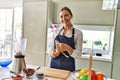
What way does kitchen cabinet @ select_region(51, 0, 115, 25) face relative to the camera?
toward the camera

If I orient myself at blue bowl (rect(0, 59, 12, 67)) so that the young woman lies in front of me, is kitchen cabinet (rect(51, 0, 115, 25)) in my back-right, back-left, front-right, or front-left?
front-left

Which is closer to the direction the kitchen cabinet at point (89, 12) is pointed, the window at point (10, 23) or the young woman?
the young woman

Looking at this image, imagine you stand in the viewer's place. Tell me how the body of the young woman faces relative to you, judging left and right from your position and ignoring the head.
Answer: facing the viewer and to the left of the viewer

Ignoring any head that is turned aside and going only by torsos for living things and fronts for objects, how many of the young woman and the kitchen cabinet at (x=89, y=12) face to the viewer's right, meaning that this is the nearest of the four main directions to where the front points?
0

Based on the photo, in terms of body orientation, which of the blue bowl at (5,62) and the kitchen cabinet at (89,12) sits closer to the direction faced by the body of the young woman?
the blue bowl

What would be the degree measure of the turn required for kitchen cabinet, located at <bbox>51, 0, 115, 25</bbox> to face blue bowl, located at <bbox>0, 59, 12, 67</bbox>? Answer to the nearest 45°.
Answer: approximately 45° to its right

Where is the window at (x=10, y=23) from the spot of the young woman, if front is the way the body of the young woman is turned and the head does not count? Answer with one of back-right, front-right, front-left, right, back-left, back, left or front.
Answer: right

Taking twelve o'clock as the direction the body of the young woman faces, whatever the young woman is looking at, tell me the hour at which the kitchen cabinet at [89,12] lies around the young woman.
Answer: The kitchen cabinet is roughly at 7 o'clock from the young woman.

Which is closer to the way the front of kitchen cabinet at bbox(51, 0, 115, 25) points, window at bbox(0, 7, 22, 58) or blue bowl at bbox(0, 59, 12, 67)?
the blue bowl

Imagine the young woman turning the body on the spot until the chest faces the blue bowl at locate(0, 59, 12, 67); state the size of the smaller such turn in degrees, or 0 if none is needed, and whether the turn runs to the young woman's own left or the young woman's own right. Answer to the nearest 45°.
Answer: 0° — they already face it

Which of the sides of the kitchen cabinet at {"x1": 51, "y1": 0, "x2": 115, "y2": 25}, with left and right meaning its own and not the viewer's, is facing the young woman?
front

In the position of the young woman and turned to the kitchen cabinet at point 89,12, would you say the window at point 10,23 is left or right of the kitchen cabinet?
left

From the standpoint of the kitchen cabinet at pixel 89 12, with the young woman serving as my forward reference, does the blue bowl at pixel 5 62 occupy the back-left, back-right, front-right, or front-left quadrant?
front-right

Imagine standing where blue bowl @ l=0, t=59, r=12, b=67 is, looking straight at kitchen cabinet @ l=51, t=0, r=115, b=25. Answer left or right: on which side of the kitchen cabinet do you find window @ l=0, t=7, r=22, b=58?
left
